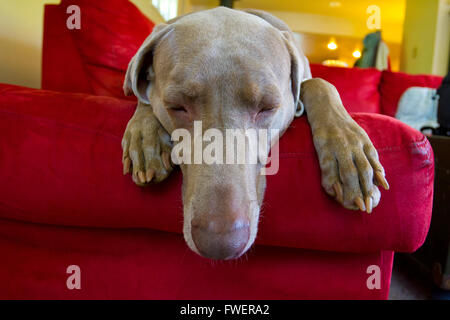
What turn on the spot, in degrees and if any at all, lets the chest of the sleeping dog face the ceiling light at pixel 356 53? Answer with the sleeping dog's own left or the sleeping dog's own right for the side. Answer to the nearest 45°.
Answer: approximately 180°

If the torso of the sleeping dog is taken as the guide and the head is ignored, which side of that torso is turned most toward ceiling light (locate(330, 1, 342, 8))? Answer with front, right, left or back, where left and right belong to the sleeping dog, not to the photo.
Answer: back

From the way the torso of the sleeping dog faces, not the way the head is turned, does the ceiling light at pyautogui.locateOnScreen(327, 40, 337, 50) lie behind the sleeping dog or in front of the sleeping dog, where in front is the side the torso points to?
behind

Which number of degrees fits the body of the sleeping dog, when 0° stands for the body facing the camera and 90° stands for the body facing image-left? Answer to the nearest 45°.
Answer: approximately 0°
